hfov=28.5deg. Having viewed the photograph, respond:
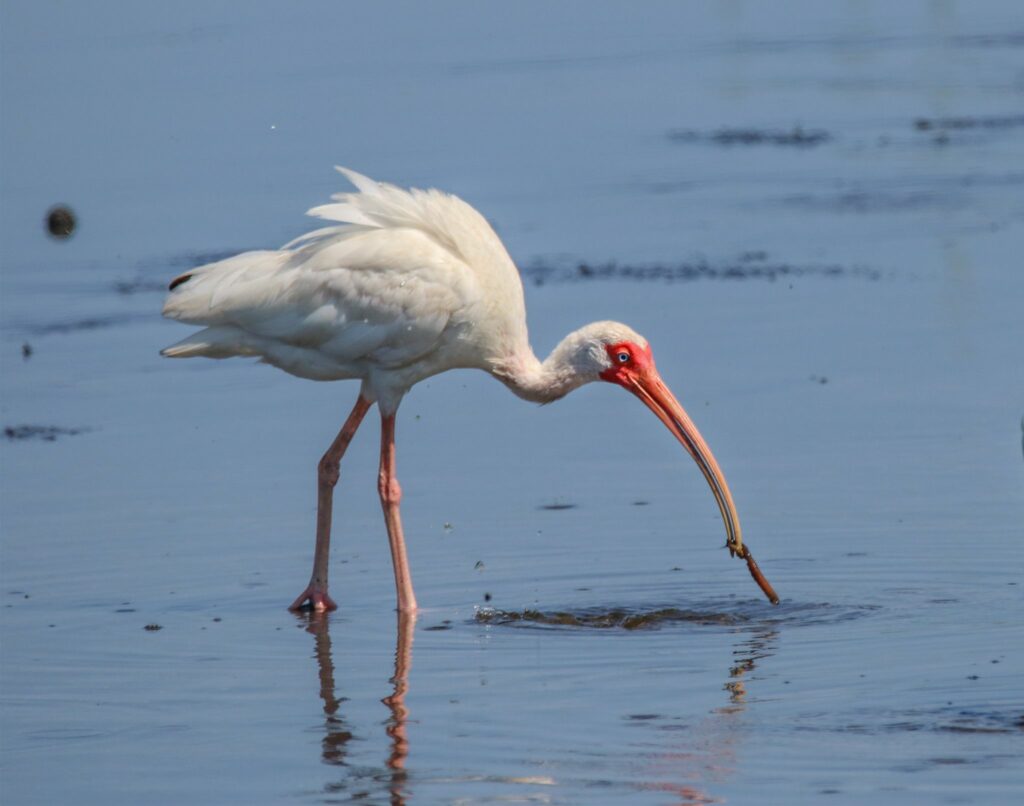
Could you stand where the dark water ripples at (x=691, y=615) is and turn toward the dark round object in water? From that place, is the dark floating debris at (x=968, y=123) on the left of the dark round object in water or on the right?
right

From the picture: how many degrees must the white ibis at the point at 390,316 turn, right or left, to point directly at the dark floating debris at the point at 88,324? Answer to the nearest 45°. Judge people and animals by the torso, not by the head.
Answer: approximately 135° to its left

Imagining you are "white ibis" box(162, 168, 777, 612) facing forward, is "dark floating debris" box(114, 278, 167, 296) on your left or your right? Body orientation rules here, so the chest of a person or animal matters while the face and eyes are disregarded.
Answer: on your left

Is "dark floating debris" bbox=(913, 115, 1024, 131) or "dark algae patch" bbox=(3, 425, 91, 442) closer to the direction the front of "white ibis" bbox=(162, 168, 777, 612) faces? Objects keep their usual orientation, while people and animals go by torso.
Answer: the dark floating debris

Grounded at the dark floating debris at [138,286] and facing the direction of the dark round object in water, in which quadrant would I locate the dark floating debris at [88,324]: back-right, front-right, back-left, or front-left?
back-left

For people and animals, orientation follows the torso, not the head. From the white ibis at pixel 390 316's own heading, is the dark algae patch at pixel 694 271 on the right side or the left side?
on its left

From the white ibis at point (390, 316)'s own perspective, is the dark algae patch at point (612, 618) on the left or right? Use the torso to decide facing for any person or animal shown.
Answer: on its right

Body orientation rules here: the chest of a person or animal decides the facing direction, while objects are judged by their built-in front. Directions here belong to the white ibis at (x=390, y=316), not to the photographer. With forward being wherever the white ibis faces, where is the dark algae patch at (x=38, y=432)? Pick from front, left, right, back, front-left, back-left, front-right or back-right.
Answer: back-left

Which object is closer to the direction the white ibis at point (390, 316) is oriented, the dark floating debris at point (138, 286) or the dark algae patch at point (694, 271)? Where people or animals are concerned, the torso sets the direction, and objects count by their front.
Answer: the dark algae patch

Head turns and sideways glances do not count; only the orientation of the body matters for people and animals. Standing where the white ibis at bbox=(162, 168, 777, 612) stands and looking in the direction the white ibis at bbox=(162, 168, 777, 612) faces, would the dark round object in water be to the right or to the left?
on its left

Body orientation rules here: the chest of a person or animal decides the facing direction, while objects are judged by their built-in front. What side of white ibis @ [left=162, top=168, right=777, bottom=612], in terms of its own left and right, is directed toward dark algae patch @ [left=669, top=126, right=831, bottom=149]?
left

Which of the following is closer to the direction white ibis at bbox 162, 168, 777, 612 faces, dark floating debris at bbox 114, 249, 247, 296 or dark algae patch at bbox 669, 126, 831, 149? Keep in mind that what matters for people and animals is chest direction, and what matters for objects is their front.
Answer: the dark algae patch

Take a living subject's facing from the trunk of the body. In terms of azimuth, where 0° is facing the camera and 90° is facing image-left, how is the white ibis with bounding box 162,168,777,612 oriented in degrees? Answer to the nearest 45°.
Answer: approximately 270°
